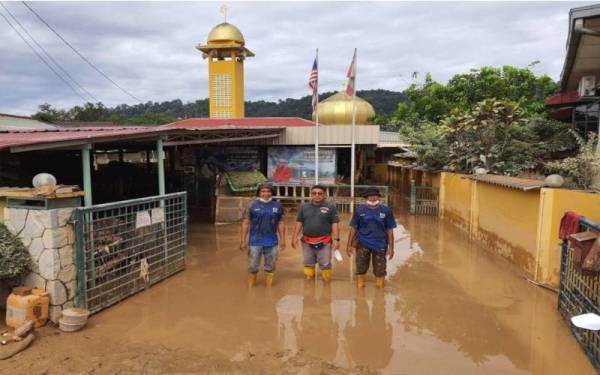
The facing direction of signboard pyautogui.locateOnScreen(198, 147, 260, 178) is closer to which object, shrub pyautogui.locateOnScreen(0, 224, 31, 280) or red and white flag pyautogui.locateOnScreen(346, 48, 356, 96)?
the shrub

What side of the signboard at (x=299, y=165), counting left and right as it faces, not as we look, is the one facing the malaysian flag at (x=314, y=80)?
front

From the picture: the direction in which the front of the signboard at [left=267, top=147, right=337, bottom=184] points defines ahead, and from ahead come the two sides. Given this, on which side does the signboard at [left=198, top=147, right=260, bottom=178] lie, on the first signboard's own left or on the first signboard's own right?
on the first signboard's own right

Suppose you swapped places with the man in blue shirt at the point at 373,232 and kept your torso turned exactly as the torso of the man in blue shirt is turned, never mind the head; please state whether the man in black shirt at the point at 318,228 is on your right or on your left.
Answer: on your right

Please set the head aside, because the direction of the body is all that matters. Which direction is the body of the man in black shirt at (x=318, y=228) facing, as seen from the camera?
toward the camera

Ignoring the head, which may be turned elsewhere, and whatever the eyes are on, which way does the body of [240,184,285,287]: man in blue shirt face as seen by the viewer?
toward the camera

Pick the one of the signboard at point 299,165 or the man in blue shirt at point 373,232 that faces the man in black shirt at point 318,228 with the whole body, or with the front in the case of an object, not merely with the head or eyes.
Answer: the signboard

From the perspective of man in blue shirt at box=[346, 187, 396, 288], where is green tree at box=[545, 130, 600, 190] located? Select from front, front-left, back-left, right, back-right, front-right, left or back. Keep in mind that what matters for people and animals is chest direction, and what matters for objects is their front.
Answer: back-left

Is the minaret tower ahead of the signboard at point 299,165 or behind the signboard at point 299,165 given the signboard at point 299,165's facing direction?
behind

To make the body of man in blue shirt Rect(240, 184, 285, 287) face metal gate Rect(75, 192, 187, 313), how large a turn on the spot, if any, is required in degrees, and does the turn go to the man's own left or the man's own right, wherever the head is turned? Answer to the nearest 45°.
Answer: approximately 90° to the man's own right

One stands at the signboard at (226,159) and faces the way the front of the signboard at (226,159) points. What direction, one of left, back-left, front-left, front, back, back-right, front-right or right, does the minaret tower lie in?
back
